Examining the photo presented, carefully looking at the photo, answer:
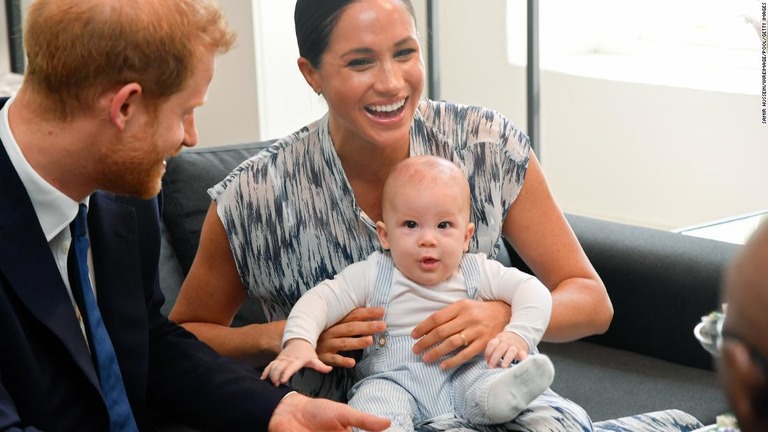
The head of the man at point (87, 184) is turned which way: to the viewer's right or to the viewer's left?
to the viewer's right

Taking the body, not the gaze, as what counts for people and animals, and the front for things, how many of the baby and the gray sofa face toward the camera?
2

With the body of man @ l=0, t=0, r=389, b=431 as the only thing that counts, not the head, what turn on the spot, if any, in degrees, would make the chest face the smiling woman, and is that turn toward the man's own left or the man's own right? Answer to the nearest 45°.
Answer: approximately 90° to the man's own left

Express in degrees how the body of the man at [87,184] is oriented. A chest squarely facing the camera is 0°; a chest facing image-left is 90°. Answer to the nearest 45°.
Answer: approximately 315°

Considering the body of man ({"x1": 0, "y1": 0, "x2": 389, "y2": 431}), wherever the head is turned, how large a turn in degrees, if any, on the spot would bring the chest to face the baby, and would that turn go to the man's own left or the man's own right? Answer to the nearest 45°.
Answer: approximately 45° to the man's own left
